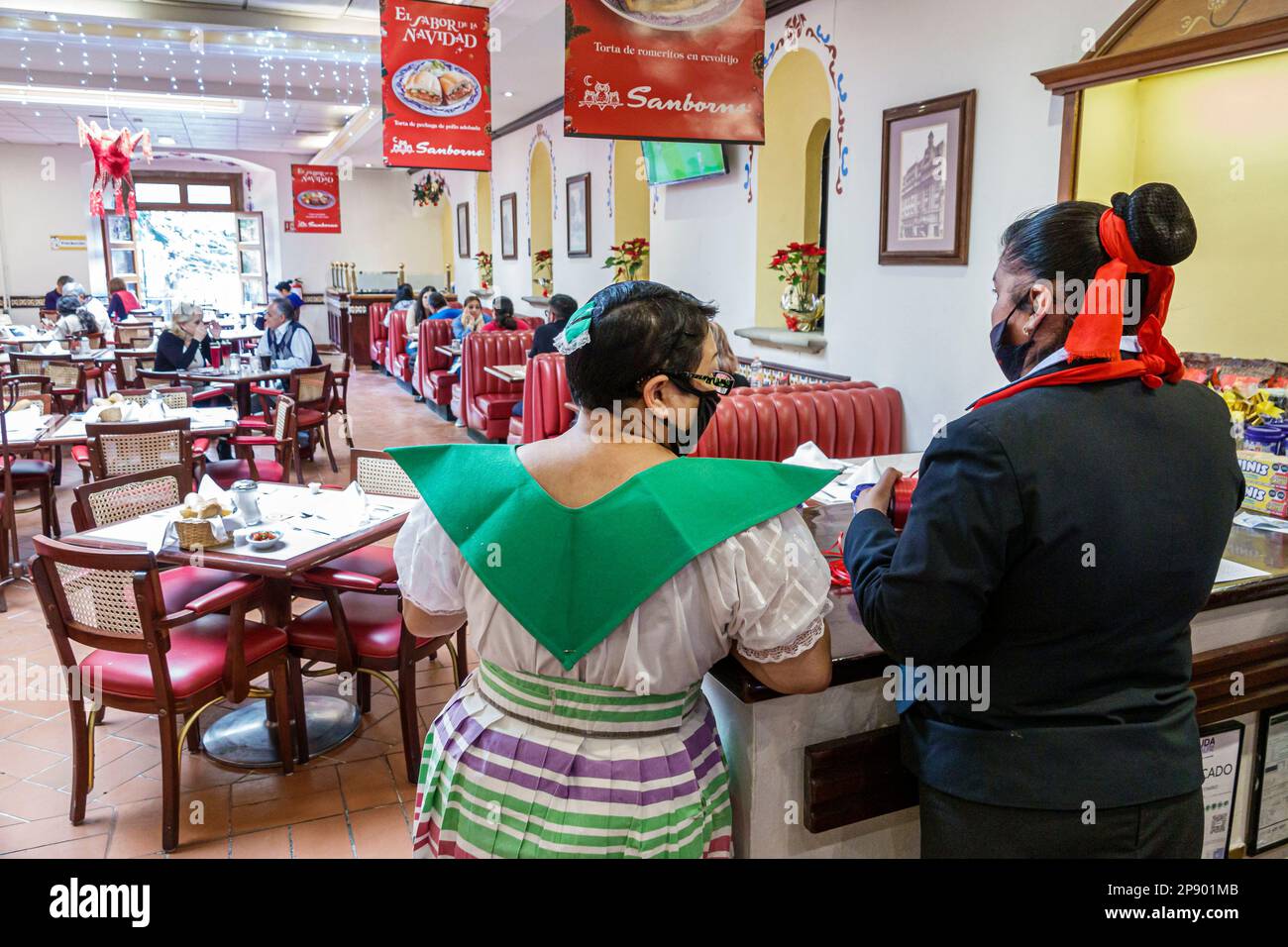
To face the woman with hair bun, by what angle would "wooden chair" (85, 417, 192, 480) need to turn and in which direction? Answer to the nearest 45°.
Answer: approximately 180°

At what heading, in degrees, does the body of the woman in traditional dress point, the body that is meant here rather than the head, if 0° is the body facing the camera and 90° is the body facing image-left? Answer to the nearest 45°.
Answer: approximately 180°

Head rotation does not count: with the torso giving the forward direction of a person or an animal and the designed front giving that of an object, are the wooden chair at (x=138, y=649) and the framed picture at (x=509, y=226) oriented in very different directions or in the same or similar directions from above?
very different directions

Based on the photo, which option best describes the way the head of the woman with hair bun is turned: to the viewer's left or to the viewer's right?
to the viewer's left

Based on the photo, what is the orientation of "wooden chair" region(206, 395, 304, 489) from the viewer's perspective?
to the viewer's left

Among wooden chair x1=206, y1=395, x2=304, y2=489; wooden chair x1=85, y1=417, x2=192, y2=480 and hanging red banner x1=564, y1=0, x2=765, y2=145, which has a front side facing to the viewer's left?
wooden chair x1=206, y1=395, x2=304, y2=489

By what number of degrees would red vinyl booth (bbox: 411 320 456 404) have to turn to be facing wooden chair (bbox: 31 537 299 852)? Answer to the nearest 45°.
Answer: approximately 45° to its right

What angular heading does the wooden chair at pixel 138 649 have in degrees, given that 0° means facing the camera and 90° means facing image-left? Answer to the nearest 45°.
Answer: approximately 225°

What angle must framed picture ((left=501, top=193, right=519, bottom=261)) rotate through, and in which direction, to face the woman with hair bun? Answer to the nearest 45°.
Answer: approximately 45° to its left

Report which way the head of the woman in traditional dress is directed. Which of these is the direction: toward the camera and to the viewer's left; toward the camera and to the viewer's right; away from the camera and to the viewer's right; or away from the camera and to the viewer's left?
away from the camera and to the viewer's right

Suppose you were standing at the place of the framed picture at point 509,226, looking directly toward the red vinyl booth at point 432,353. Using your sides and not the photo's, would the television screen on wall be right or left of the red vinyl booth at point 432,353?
left
